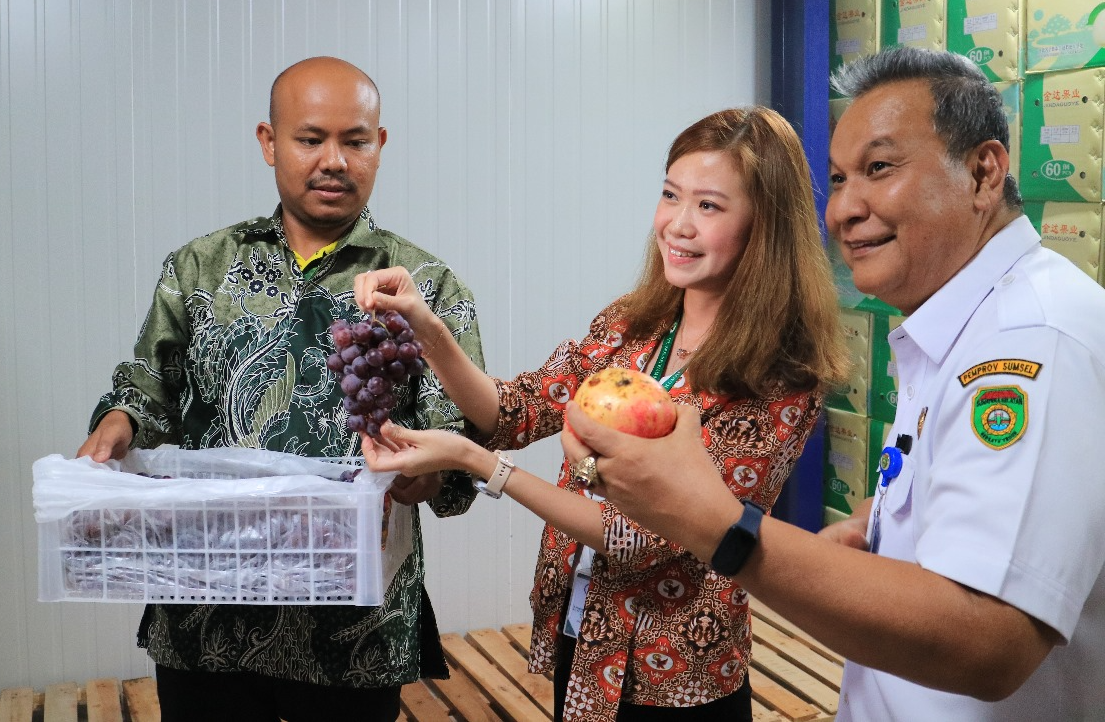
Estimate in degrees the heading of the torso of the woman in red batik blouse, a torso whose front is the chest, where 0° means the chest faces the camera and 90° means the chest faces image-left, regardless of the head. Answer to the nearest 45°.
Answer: approximately 45°

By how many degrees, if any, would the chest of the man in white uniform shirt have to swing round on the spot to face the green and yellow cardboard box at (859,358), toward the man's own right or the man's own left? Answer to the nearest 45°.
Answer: approximately 90° to the man's own right

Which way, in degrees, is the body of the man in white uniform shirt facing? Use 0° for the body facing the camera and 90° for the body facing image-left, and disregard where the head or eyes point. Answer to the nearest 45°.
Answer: approximately 90°
